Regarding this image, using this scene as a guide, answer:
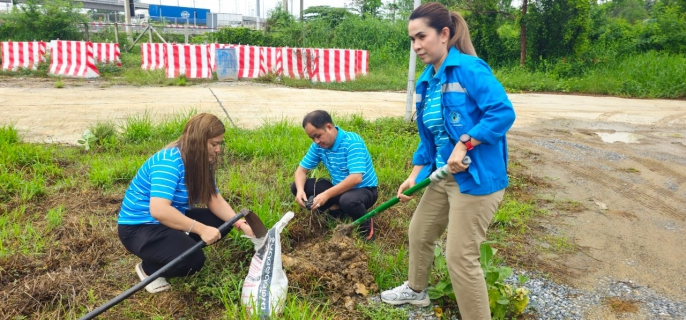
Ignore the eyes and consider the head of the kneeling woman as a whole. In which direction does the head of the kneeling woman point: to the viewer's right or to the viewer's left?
to the viewer's right

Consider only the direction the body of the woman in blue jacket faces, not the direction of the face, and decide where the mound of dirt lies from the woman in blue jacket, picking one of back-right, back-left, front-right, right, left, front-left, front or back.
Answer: right

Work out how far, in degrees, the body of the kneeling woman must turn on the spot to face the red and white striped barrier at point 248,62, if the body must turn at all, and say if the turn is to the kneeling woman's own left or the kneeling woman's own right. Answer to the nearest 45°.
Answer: approximately 90° to the kneeling woman's own left

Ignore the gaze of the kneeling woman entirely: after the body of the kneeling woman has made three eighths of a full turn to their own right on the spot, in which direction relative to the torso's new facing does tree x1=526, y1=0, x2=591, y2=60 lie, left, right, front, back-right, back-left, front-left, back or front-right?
back

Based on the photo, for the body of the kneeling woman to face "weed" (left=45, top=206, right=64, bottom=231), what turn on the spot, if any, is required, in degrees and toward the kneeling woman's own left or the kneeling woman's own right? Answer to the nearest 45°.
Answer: approximately 135° to the kneeling woman's own left

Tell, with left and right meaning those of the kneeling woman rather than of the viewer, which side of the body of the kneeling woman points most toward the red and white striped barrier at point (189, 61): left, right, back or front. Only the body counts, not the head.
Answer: left

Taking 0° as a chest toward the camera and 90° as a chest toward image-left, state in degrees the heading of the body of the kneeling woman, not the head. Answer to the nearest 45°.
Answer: approximately 270°

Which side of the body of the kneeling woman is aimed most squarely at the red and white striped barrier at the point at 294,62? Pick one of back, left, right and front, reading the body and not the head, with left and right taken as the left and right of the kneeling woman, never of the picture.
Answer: left

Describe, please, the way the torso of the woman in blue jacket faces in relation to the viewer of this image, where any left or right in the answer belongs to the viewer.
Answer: facing the viewer and to the left of the viewer

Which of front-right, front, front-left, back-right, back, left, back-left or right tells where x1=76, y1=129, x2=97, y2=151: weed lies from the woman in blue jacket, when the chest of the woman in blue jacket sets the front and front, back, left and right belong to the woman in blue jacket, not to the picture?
right

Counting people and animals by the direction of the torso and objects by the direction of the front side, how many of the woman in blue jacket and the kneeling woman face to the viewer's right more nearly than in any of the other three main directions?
1

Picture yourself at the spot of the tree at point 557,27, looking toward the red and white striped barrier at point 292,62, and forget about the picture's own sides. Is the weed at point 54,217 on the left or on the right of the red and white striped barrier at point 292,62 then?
left

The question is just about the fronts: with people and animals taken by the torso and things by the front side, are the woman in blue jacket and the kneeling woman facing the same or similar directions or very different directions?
very different directions
